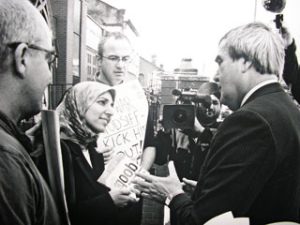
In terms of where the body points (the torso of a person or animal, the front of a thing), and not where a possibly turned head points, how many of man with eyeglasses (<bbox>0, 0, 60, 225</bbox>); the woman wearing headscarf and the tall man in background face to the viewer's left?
0

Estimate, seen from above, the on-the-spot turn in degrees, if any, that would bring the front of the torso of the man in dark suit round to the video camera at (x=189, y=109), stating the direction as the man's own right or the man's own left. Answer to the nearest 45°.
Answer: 0° — they already face it

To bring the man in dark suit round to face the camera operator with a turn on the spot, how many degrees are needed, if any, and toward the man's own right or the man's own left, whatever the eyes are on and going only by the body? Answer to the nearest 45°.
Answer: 0° — they already face them

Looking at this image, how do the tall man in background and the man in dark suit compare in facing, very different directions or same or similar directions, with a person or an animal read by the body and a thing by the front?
very different directions

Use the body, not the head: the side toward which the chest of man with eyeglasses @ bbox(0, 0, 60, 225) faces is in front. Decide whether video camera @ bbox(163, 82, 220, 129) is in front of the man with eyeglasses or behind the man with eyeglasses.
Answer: in front

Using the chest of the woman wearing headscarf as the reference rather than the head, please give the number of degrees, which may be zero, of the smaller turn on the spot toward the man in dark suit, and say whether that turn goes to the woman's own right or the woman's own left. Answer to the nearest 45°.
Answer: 0° — they already face them

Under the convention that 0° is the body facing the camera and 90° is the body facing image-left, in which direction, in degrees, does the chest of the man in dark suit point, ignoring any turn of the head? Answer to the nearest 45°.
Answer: approximately 135°

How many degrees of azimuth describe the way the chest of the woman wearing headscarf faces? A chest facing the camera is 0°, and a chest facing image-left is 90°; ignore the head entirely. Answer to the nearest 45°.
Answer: approximately 315°

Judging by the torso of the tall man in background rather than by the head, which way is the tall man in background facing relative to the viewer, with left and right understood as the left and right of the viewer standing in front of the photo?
facing the viewer and to the right of the viewer

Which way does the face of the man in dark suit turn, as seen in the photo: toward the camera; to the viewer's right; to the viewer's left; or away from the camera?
to the viewer's left

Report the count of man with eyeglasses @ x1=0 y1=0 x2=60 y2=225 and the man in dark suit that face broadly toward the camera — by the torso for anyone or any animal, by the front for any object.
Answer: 0

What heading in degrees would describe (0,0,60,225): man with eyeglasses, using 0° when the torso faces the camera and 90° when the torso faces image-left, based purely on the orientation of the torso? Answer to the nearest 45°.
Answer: approximately 225°

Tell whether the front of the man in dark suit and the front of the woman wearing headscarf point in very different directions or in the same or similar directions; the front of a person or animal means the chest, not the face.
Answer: very different directions
